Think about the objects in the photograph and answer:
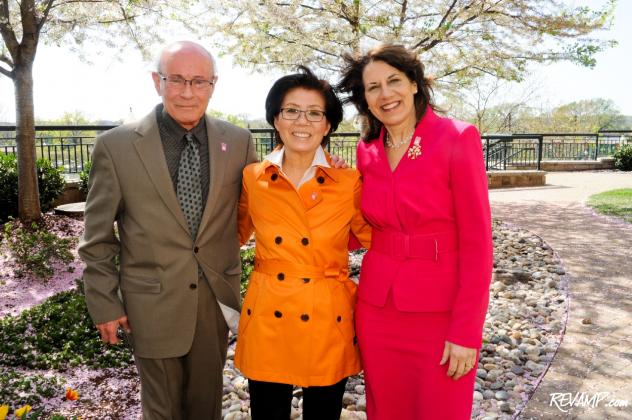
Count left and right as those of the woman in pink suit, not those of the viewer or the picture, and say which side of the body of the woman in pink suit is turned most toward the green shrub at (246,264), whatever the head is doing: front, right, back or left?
right

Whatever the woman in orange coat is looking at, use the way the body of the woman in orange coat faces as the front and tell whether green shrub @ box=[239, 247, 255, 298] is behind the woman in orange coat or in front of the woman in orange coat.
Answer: behind

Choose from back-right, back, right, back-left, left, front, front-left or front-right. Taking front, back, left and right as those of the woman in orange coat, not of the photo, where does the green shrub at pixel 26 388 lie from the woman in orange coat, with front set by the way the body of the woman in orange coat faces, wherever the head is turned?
back-right

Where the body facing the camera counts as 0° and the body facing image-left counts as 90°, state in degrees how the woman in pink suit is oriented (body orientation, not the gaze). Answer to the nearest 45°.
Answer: approximately 45°

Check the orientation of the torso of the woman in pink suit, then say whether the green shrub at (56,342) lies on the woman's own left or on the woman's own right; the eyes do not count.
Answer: on the woman's own right

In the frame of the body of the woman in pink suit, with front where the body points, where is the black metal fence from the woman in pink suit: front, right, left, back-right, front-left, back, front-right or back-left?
back-right

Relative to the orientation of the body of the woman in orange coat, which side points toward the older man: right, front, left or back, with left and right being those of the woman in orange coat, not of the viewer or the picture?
right
